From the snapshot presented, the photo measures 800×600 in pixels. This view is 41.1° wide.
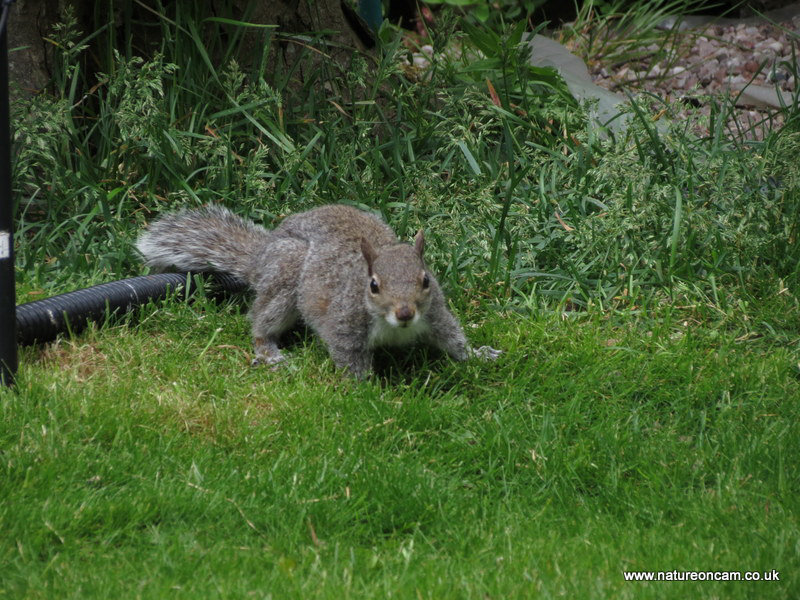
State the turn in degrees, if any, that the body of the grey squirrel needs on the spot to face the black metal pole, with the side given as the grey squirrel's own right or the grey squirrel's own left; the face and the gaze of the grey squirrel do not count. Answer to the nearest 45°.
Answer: approximately 90° to the grey squirrel's own right

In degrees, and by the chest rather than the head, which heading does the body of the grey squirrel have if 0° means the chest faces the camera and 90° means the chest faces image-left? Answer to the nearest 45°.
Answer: approximately 315°
